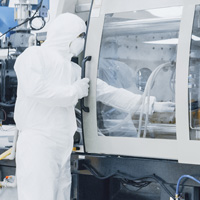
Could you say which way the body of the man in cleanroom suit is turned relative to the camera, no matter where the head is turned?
to the viewer's right

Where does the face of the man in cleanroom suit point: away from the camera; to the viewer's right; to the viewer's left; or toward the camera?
to the viewer's right

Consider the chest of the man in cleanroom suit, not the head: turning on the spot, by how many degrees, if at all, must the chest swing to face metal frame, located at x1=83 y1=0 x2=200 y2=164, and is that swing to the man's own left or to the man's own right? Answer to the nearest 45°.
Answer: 0° — they already face it

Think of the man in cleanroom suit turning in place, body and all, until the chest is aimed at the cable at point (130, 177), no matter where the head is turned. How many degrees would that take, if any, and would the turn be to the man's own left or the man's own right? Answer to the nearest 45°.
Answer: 0° — they already face it
